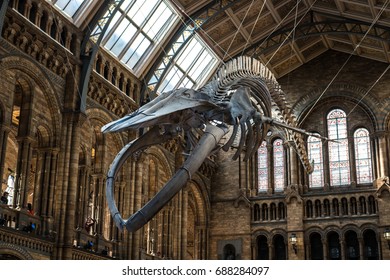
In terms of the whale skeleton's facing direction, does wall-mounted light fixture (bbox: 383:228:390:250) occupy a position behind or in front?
behind

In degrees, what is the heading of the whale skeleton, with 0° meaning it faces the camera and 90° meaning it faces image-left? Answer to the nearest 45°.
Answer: approximately 45°
